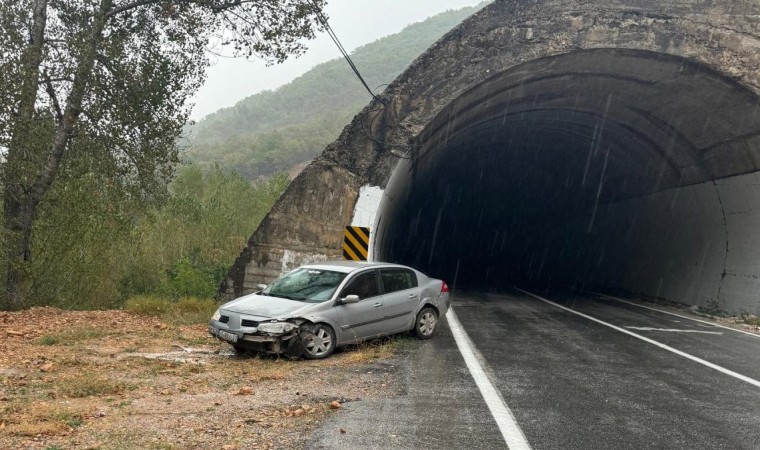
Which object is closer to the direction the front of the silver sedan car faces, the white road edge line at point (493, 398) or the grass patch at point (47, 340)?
the grass patch

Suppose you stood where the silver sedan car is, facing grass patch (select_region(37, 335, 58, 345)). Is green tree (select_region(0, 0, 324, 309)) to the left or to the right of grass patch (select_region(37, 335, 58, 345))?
right

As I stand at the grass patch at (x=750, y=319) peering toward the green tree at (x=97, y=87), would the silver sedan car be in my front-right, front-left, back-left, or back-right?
front-left

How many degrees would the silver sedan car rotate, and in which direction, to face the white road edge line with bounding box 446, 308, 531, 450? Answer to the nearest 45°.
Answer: approximately 90° to its left

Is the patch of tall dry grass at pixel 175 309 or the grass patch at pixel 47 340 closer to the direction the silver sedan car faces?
the grass patch

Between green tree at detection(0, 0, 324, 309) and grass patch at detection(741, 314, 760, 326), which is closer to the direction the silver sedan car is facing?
the green tree

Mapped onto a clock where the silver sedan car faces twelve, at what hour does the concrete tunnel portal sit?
The concrete tunnel portal is roughly at 6 o'clock from the silver sedan car.

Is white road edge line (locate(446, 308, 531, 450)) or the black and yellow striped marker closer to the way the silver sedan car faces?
the white road edge line

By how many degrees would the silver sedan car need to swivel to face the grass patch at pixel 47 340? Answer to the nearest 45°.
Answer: approximately 45° to its right

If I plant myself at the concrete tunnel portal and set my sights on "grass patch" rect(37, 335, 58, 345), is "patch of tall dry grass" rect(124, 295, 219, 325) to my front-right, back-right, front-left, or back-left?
front-right

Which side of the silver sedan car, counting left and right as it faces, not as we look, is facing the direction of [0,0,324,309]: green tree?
right

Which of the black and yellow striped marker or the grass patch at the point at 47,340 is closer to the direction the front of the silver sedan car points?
the grass patch

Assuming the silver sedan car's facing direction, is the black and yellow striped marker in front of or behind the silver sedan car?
behind

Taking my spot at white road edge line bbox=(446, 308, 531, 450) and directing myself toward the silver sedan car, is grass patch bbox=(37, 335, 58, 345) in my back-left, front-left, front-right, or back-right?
front-left

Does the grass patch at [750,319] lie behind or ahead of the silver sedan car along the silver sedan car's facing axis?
behind

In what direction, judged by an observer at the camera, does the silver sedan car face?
facing the viewer and to the left of the viewer

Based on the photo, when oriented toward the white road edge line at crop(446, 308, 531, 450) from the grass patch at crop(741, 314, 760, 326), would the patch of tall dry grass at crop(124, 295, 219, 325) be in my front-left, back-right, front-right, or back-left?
front-right
